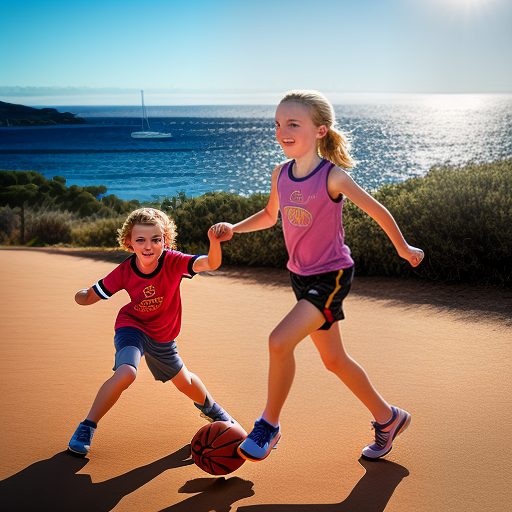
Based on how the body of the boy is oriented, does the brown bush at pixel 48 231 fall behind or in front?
behind

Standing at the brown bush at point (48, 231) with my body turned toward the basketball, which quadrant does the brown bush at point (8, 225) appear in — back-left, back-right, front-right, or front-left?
back-right

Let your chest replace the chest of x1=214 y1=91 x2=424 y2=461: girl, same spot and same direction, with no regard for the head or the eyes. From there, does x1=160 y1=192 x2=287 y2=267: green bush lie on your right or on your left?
on your right

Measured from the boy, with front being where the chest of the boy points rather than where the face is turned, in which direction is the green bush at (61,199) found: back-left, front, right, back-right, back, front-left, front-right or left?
back

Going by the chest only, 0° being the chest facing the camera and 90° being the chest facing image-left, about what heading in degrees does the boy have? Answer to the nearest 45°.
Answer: approximately 0°
